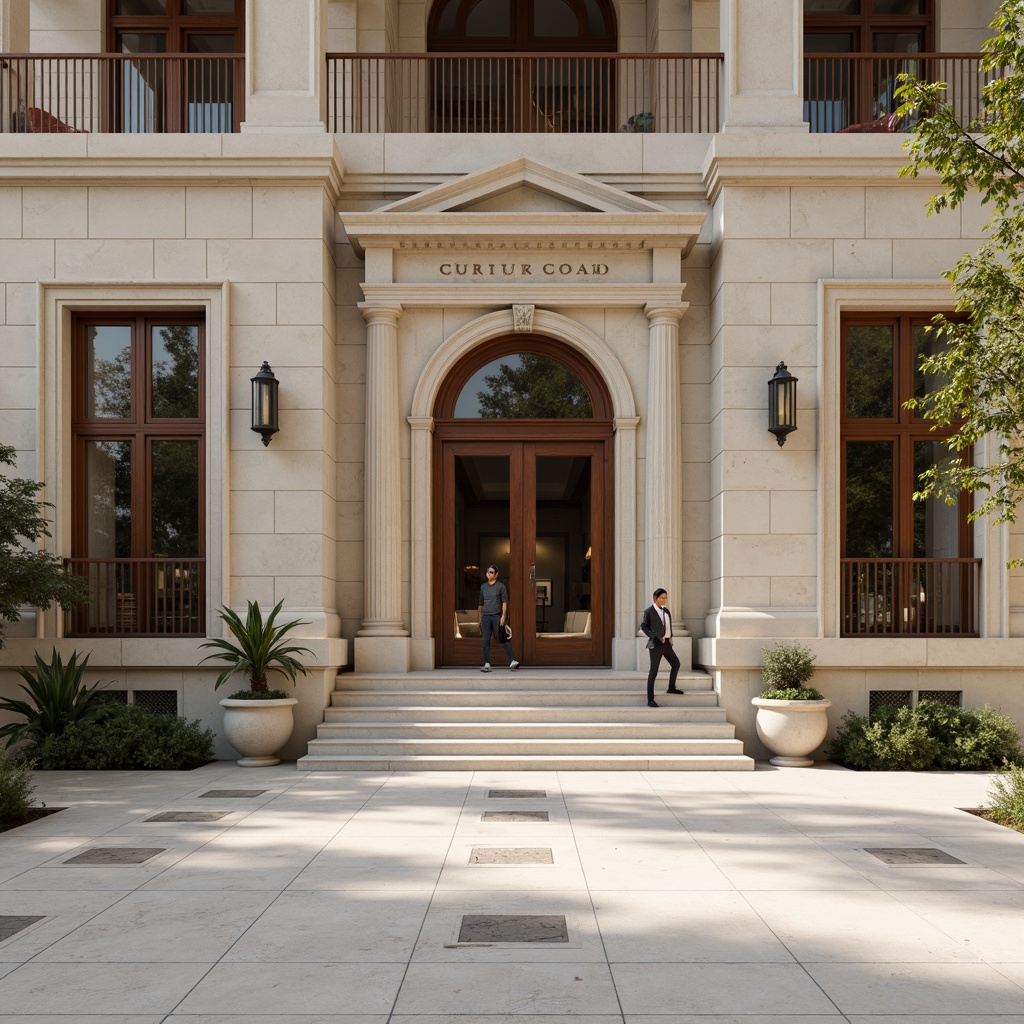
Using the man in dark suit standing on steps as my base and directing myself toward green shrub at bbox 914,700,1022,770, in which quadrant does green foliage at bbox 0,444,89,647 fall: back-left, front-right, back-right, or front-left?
back-right

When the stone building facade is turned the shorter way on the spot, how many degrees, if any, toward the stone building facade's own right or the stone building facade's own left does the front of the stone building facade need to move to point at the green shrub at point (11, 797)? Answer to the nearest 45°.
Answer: approximately 45° to the stone building facade's own right

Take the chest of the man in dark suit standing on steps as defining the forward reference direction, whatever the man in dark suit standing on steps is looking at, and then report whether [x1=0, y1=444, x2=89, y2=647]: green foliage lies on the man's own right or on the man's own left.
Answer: on the man's own right

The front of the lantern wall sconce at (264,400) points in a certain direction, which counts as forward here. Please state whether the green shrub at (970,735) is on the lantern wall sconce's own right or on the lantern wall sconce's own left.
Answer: on the lantern wall sconce's own left

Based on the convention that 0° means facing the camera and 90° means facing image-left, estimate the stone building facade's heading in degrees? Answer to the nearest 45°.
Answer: approximately 0°

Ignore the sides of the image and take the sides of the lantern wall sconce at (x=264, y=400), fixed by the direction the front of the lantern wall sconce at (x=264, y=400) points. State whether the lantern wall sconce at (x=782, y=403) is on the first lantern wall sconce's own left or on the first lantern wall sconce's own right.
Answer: on the first lantern wall sconce's own left
